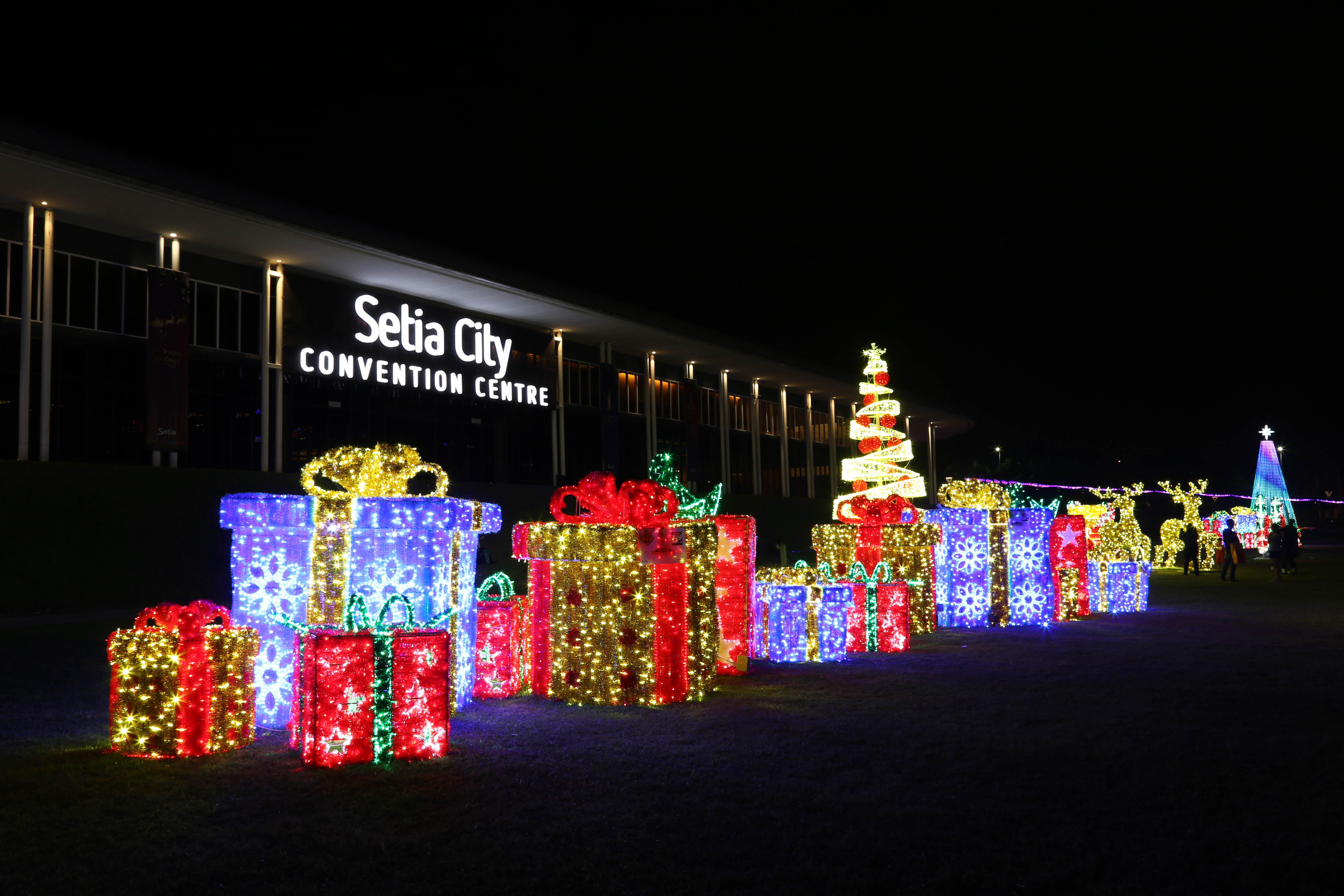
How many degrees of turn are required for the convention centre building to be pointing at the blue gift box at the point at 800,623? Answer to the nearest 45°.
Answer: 0° — it already faces it

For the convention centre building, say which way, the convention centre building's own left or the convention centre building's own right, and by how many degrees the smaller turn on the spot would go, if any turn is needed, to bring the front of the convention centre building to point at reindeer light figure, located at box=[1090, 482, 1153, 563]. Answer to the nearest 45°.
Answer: approximately 45° to the convention centre building's own left

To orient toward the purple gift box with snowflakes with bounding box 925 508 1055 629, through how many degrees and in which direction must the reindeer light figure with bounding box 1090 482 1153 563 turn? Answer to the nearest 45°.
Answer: approximately 45° to its right

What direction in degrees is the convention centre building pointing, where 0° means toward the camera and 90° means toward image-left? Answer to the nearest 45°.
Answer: approximately 315°

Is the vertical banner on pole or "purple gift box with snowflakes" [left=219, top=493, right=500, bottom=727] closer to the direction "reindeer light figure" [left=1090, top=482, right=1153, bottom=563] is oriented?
the purple gift box with snowflakes

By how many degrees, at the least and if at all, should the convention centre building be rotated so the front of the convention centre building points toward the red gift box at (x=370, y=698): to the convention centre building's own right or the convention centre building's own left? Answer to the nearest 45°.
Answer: approximately 45° to the convention centre building's own right
